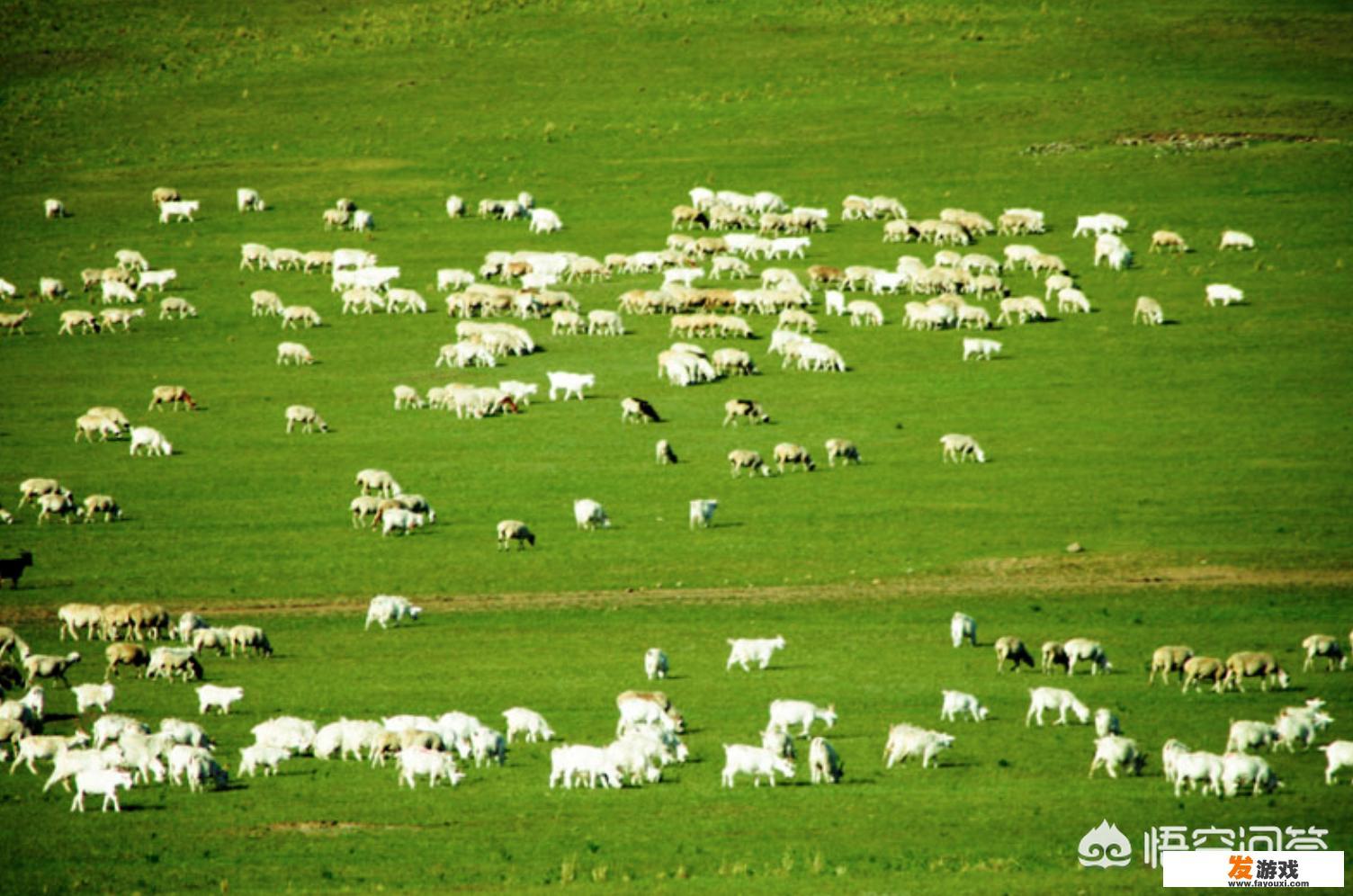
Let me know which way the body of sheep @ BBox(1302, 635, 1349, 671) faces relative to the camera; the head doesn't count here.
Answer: to the viewer's right

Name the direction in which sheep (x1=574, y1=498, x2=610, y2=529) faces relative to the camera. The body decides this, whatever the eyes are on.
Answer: to the viewer's right

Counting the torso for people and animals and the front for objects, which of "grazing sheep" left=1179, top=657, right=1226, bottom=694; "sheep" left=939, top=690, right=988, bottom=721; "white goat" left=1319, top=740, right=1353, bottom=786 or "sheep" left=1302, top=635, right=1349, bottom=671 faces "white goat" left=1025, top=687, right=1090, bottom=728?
"sheep" left=939, top=690, right=988, bottom=721

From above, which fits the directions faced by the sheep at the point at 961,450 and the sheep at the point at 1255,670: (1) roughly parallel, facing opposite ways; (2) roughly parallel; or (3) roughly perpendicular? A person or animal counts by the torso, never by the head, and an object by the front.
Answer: roughly parallel

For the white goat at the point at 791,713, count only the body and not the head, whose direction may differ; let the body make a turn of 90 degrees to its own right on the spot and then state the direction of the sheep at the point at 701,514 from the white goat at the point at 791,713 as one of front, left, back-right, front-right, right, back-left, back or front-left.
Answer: back

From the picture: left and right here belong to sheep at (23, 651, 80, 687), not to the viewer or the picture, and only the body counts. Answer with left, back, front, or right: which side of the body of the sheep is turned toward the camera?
right

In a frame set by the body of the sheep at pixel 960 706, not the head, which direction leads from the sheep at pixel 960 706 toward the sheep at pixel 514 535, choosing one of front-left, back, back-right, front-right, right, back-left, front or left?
back-left

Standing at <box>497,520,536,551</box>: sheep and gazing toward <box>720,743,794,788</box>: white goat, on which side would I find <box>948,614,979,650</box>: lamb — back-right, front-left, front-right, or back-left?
front-left

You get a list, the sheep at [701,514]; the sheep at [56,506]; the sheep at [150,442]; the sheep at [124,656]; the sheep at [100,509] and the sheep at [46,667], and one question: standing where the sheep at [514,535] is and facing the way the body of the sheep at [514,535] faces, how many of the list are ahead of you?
1

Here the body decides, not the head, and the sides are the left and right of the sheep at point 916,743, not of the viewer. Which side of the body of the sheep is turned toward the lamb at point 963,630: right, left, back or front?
left

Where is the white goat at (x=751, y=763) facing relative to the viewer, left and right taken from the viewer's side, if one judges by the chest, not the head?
facing to the right of the viewer

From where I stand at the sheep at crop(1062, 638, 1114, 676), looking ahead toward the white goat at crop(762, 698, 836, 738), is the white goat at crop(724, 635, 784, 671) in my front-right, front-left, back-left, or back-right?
front-right

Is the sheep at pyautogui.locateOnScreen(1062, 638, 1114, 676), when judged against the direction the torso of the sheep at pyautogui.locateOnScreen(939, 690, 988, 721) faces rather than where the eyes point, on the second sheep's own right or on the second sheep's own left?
on the second sheep's own left

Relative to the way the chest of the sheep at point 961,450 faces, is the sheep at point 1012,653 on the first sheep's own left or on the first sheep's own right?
on the first sheep's own right

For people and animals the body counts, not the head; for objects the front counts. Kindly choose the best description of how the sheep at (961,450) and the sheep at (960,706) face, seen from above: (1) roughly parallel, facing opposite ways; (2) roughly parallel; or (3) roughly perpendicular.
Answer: roughly parallel

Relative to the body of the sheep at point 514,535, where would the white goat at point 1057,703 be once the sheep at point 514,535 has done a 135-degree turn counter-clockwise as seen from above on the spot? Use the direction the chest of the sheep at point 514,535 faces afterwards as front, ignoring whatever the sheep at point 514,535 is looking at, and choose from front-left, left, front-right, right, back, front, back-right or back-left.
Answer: back
